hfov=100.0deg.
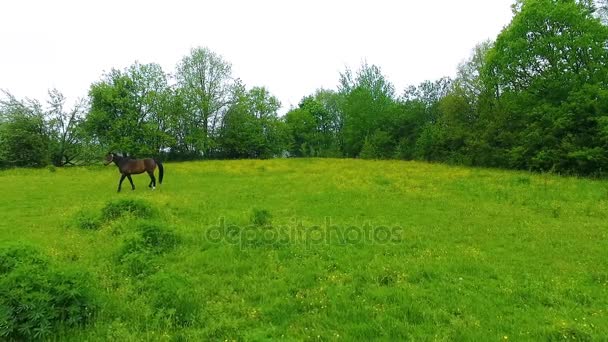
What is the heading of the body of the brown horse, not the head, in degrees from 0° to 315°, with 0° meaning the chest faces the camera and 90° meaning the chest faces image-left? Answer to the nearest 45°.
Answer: approximately 90°

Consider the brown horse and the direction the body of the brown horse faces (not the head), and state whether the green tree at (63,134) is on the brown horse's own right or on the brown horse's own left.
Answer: on the brown horse's own right

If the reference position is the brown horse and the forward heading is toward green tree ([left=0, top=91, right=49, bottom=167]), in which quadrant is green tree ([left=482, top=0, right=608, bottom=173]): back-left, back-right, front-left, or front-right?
back-right

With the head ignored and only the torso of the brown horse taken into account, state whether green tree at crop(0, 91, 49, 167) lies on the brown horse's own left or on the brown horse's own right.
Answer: on the brown horse's own right

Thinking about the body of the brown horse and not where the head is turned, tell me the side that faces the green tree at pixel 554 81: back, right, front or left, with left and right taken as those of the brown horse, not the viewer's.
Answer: back

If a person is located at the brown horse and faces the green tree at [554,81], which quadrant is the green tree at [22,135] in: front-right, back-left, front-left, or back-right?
back-left
